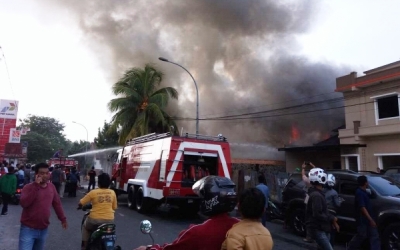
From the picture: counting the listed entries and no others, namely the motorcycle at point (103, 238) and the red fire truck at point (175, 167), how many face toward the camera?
0

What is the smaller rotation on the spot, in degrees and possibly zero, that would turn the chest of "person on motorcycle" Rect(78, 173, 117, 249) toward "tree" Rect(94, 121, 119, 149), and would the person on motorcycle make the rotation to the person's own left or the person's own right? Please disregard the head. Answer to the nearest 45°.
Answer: approximately 45° to the person's own right

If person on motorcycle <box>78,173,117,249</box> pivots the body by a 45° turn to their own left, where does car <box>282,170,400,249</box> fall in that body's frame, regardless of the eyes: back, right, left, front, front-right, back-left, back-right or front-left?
back

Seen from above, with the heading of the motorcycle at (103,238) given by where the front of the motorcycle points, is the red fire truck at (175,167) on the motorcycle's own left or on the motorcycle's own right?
on the motorcycle's own right

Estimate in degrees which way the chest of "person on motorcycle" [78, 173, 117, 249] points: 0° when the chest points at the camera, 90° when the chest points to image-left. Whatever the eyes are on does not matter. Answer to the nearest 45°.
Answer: approximately 135°

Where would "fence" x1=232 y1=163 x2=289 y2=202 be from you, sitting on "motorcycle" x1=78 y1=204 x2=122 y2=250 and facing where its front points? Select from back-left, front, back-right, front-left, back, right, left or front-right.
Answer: right

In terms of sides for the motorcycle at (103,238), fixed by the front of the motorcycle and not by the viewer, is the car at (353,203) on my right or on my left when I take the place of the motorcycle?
on my right
